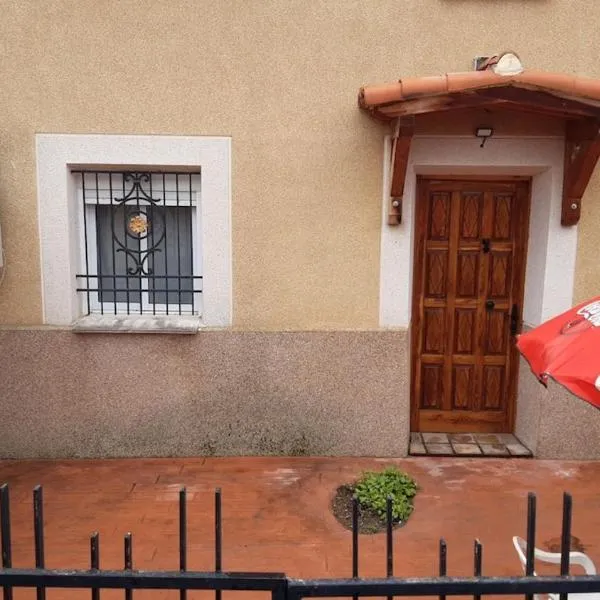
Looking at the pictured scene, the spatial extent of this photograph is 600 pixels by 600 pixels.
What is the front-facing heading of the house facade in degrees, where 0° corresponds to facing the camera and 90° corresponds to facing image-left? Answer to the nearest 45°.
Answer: approximately 0°
